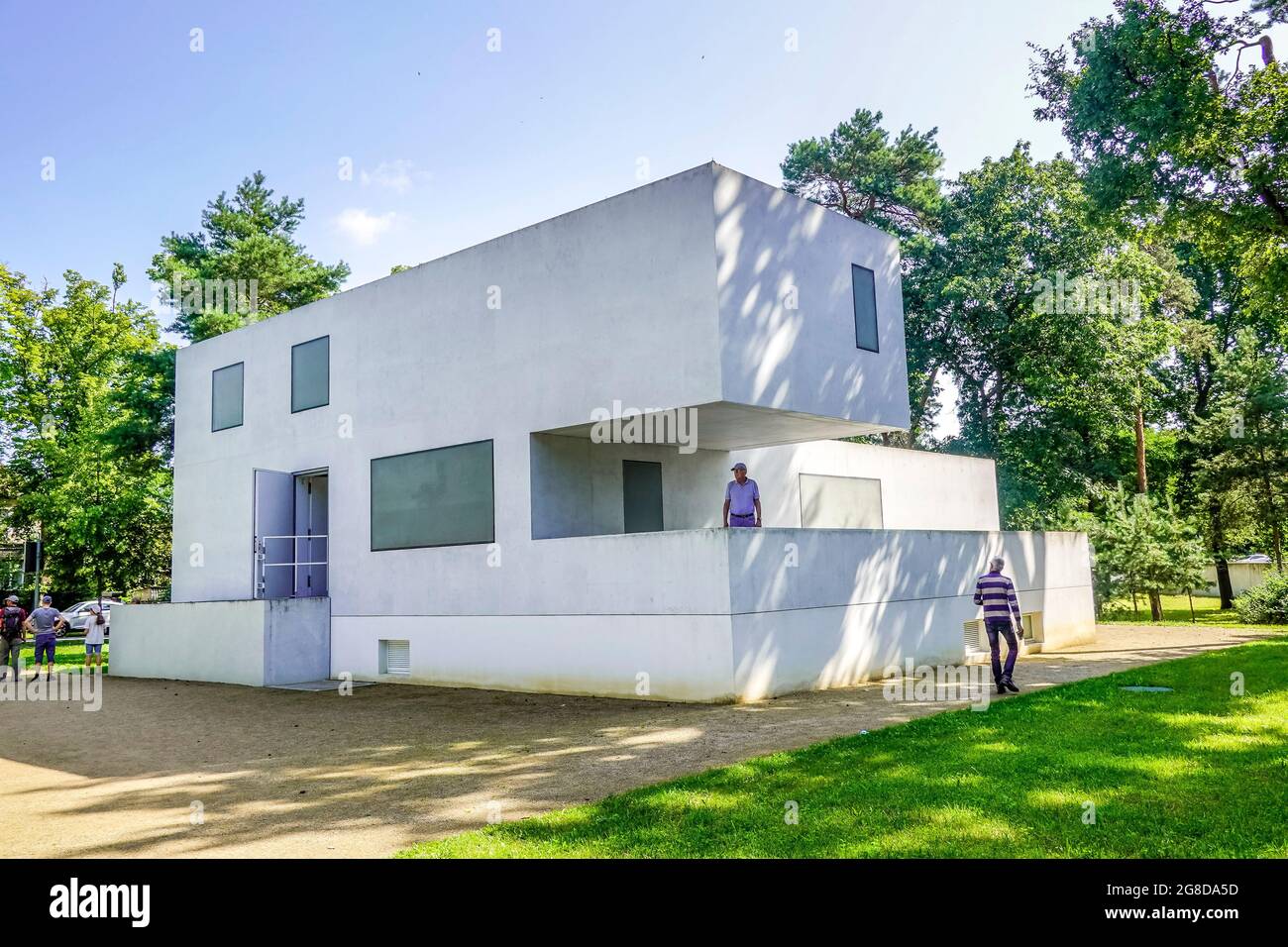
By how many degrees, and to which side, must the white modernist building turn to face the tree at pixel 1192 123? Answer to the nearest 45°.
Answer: approximately 135° to its left

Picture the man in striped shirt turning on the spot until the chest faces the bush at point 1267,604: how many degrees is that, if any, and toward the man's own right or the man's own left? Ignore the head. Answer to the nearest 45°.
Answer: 0° — they already face it

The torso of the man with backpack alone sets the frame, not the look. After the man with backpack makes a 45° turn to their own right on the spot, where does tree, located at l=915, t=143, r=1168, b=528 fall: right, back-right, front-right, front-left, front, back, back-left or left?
front-right

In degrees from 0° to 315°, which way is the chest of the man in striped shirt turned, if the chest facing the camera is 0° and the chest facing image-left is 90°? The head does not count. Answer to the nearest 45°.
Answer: approximately 180°

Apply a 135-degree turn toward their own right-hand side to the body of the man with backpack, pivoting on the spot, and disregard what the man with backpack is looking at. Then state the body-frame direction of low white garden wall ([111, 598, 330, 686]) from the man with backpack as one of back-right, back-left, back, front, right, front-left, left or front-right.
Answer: front

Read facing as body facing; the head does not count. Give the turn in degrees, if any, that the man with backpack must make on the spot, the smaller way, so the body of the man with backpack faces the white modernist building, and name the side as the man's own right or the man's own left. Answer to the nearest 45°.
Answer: approximately 135° to the man's own right

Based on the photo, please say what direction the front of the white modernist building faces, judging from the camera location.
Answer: facing the viewer and to the left of the viewer

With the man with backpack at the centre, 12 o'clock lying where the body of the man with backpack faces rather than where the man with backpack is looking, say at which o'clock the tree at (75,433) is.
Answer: The tree is roughly at 12 o'clock from the man with backpack.

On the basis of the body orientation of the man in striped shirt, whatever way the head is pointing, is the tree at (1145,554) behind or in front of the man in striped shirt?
in front

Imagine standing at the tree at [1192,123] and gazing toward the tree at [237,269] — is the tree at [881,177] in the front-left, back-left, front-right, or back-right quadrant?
front-right

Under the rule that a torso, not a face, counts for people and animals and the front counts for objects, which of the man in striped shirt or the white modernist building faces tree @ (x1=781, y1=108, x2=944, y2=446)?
the man in striped shirt

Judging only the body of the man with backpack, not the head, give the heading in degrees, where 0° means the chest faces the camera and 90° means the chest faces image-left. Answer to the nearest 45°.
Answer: approximately 180°

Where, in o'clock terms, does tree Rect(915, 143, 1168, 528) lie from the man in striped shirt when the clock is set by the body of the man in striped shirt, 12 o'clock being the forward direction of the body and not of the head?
The tree is roughly at 12 o'clock from the man in striped shirt.
